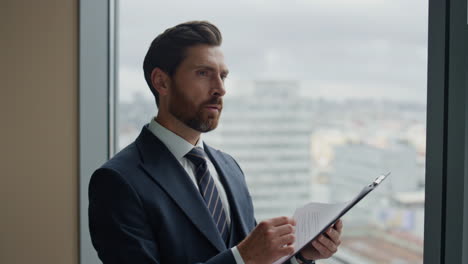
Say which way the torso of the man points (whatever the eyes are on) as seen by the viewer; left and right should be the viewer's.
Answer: facing the viewer and to the right of the viewer

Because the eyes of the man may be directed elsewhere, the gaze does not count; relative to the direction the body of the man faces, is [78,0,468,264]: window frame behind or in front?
in front
